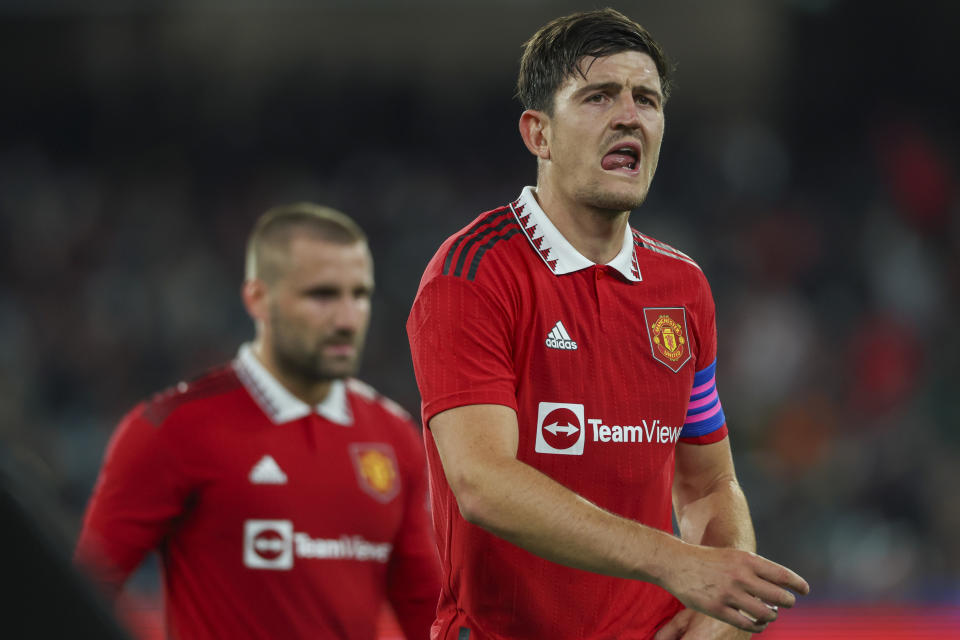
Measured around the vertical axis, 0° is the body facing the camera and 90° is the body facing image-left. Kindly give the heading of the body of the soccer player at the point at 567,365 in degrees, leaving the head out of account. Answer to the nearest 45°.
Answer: approximately 315°

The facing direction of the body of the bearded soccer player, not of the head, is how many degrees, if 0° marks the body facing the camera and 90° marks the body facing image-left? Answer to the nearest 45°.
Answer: approximately 315°

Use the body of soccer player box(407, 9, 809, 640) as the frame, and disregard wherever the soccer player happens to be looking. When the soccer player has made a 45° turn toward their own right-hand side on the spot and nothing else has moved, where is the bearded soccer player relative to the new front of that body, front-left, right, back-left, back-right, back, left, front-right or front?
back-right
